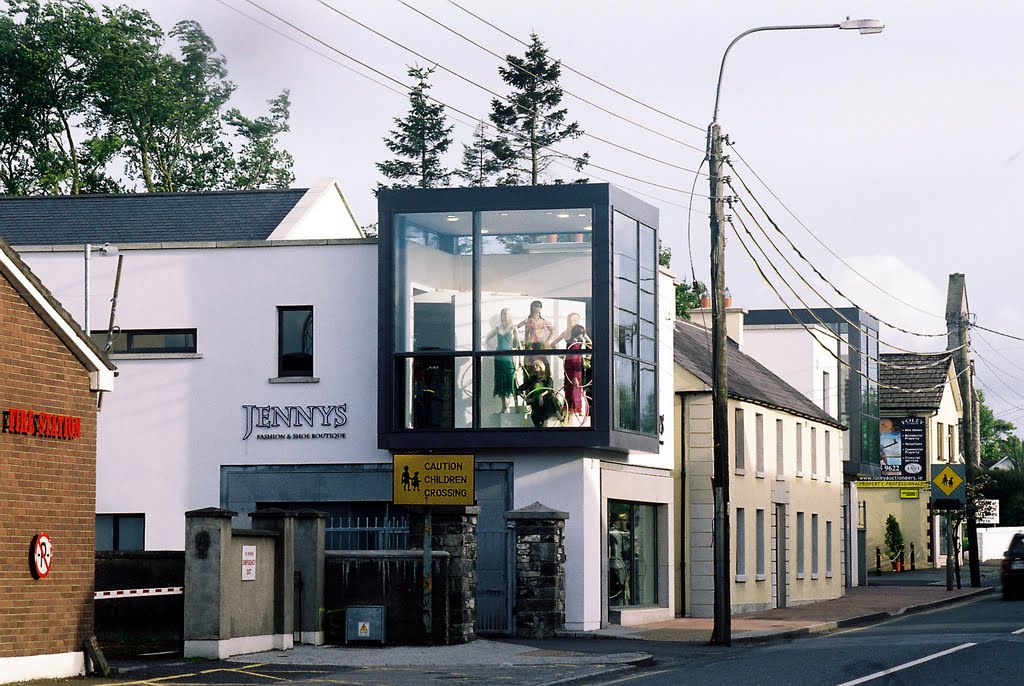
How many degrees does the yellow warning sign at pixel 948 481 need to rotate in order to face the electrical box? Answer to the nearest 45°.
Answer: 0° — it already faces it

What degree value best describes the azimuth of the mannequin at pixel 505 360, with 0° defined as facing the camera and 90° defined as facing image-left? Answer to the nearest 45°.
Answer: approximately 0°

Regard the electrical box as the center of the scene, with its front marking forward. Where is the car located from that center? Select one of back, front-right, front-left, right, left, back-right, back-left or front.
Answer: back-left

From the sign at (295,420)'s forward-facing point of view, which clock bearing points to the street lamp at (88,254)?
The street lamp is roughly at 3 o'clock from the sign.

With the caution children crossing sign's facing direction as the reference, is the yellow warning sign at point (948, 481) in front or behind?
behind

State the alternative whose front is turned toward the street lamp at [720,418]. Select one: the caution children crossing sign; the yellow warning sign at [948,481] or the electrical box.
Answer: the yellow warning sign

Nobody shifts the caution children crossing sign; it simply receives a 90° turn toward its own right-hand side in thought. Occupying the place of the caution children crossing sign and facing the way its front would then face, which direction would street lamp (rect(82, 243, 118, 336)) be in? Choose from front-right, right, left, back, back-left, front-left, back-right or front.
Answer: front-right
